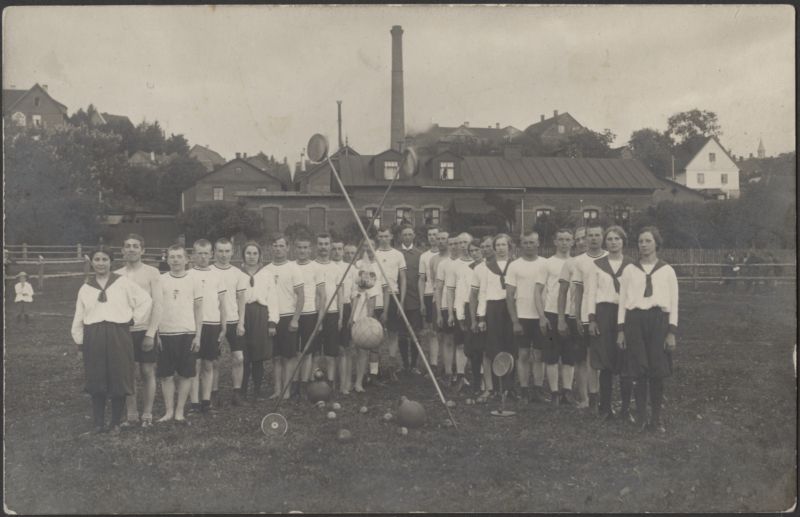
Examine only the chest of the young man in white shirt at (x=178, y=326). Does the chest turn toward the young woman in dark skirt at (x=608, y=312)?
no

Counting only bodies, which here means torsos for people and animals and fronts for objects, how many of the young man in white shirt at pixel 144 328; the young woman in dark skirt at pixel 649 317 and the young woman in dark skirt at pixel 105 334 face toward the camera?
3

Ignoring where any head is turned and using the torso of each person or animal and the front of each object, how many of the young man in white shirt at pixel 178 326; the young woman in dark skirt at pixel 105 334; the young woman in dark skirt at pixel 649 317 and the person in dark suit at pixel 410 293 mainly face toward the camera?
4

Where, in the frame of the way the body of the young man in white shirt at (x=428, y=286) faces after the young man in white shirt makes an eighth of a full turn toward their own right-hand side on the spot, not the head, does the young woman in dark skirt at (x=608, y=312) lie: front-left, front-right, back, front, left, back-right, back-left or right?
left

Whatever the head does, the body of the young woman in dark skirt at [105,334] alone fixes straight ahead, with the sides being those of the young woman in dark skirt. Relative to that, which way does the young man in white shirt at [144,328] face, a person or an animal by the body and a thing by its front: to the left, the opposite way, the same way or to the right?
the same way

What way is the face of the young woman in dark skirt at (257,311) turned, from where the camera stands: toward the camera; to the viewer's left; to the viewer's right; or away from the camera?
toward the camera

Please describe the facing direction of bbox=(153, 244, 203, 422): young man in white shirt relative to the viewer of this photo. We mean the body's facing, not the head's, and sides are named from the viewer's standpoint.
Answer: facing the viewer

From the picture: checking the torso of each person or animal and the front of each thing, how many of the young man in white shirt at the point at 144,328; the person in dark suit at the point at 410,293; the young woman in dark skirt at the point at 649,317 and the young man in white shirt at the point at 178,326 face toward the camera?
4

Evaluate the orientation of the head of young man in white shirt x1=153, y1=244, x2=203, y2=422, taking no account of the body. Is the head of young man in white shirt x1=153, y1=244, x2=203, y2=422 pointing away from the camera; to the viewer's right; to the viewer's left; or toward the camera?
toward the camera

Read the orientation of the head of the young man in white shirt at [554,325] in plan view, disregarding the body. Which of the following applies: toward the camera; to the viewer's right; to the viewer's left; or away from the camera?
toward the camera

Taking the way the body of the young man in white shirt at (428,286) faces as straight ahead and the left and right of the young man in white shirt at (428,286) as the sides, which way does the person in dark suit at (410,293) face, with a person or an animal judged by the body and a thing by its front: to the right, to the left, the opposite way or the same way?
the same way

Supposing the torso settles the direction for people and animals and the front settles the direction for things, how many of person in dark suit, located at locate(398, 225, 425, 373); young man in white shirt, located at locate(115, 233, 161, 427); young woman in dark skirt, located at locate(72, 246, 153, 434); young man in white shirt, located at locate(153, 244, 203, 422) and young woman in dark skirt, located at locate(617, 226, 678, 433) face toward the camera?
5

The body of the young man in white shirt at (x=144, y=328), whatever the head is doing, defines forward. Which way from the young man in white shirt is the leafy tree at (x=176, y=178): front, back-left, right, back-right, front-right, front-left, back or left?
back

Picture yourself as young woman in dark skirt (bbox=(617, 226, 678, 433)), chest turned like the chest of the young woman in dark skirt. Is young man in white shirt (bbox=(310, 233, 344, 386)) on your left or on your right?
on your right

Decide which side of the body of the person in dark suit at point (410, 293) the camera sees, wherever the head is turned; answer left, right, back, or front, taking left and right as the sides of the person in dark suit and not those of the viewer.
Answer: front

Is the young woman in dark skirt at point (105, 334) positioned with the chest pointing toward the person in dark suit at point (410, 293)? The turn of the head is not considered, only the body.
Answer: no

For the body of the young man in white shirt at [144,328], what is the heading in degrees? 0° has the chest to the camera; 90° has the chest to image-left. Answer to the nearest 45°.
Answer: approximately 0°

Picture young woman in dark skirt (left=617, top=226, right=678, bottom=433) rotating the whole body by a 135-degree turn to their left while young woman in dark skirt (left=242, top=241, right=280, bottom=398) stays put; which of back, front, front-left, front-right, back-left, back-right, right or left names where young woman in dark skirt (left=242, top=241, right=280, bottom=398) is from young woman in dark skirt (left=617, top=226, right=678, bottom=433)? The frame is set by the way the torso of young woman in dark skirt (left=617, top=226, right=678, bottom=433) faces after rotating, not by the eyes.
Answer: back-left

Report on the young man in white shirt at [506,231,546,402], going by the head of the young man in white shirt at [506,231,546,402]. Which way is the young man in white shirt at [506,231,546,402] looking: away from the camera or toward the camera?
toward the camera
